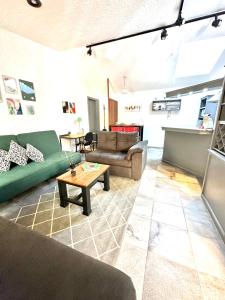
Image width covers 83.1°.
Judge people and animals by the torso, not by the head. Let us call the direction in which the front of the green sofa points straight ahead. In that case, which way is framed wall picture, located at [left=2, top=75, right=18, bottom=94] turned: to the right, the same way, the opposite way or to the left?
the same way

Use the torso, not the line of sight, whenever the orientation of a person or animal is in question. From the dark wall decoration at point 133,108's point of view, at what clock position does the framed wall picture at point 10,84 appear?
the framed wall picture at point 10,84 is roughly at 1 o'clock from the dark wall decoration at point 133,108.

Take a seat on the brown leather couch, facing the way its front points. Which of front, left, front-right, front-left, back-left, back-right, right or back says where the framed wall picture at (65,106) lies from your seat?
right

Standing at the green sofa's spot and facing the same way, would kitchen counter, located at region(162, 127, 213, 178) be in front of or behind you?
in front

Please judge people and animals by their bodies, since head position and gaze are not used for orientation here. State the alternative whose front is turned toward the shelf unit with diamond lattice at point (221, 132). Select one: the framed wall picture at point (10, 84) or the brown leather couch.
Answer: the framed wall picture

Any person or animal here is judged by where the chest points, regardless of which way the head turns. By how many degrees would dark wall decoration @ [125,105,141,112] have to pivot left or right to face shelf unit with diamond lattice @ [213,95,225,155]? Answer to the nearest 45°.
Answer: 0° — it already faces it

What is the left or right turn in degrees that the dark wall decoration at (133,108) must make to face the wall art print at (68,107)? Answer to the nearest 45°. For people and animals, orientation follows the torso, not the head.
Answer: approximately 45° to its right

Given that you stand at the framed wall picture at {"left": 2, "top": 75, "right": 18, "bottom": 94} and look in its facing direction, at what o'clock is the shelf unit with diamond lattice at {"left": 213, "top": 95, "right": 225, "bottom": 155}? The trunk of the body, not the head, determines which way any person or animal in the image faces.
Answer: The shelf unit with diamond lattice is roughly at 12 o'clock from the framed wall picture.

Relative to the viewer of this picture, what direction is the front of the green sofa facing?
facing the viewer and to the right of the viewer

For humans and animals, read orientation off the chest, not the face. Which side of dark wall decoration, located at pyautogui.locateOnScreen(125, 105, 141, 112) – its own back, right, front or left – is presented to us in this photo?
front

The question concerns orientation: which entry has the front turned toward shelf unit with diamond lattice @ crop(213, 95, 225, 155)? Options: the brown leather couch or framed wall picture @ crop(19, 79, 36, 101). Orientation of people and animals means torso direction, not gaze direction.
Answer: the framed wall picture

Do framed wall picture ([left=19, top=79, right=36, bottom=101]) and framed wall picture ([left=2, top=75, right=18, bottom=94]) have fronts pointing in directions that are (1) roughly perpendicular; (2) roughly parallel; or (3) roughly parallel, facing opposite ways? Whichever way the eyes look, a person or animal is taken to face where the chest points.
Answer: roughly parallel

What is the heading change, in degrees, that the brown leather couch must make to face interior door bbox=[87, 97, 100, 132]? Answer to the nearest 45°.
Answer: approximately 135° to its right

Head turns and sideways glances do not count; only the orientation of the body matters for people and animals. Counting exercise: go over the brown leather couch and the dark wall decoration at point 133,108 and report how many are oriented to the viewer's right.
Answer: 0

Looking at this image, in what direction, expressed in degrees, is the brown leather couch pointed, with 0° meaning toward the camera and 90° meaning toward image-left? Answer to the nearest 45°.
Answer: approximately 45°

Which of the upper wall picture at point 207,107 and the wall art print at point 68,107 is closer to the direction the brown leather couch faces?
the wall art print

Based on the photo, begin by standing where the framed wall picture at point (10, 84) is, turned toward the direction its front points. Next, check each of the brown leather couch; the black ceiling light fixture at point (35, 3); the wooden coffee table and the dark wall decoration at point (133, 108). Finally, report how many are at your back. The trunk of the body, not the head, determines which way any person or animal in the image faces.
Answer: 0

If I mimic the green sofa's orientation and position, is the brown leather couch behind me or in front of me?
in front
